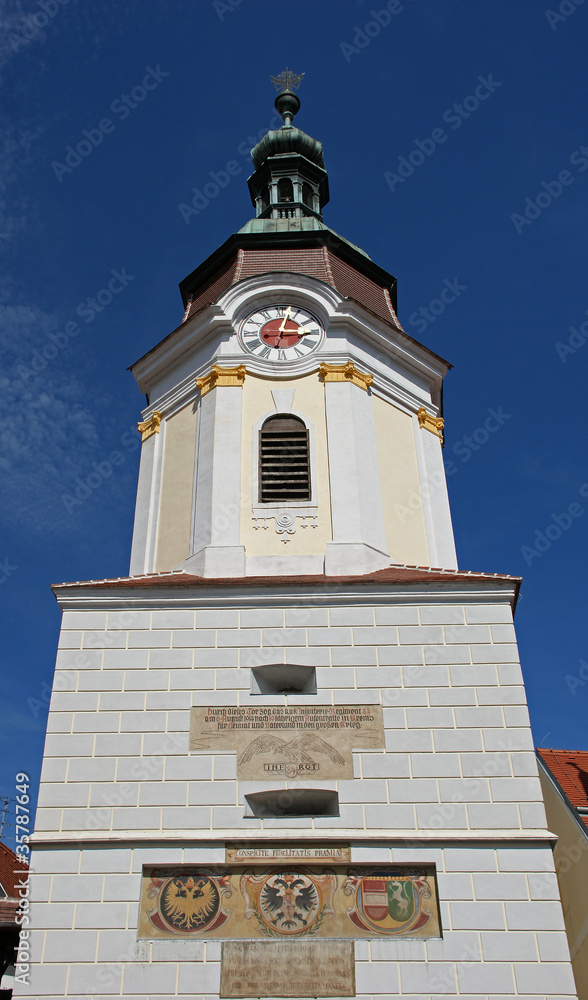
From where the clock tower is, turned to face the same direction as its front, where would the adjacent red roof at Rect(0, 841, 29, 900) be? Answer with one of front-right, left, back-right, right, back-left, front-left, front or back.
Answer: back-right

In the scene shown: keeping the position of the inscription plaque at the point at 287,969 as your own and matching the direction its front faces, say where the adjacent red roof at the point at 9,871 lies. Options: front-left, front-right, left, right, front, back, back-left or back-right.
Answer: back-right

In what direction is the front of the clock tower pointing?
toward the camera

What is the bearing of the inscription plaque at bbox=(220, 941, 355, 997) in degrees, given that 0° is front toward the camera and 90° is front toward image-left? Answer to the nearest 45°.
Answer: approximately 0°
